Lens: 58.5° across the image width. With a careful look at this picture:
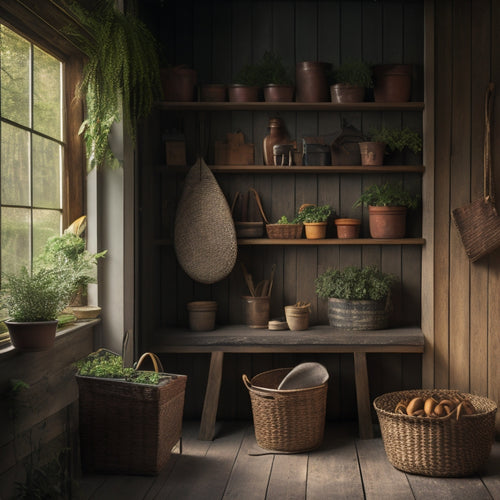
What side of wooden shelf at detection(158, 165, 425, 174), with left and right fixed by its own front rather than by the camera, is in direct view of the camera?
front

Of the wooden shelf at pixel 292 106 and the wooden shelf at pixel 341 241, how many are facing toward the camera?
2

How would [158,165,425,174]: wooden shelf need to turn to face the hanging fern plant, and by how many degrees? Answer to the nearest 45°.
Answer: approximately 45° to its right

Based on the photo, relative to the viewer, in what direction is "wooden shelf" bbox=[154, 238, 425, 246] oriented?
toward the camera

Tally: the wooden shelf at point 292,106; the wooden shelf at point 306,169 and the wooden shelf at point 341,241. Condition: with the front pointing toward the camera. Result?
3

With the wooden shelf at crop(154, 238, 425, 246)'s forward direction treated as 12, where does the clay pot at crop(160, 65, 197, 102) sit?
The clay pot is roughly at 3 o'clock from the wooden shelf.

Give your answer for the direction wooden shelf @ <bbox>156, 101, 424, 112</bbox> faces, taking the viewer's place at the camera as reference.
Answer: facing the viewer

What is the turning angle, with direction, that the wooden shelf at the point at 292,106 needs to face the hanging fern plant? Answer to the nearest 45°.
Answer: approximately 45° to its right
